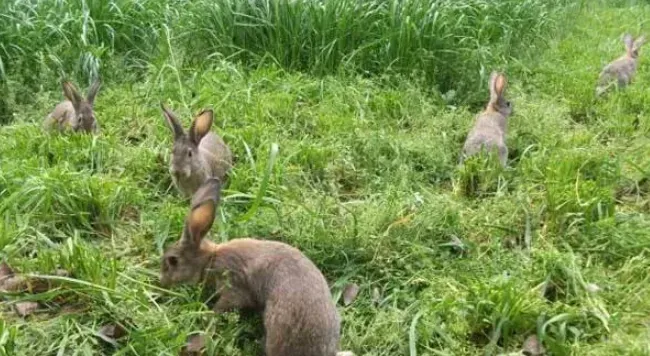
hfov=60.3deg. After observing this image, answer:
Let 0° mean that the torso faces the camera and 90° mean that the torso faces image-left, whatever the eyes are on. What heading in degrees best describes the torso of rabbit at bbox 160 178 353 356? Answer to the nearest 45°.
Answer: approximately 90°

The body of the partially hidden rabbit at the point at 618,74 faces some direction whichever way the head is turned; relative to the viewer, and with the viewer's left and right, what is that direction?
facing to the right of the viewer

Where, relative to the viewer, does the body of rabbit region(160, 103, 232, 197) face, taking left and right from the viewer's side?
facing the viewer and to the left of the viewer

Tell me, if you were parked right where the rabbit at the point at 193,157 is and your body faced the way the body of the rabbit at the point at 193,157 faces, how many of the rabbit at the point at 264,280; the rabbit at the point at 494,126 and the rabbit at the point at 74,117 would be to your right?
1

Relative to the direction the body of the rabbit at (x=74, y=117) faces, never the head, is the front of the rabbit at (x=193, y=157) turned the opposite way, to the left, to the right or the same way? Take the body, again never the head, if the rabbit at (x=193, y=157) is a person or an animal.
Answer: to the right

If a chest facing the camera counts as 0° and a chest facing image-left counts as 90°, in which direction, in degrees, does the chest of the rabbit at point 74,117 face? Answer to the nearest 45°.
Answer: approximately 315°

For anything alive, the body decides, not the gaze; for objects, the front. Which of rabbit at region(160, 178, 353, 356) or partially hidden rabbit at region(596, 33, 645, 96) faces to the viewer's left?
the rabbit

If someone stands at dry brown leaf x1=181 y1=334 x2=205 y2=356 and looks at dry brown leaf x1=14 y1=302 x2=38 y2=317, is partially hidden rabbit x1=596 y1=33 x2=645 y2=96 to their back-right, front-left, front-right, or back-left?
back-right

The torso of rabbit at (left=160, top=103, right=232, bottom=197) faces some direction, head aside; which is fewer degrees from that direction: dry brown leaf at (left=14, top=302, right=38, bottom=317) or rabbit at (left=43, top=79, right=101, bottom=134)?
the dry brown leaf

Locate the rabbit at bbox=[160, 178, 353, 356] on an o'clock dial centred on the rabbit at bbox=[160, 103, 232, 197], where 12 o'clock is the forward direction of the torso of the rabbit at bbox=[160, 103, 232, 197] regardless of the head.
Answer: the rabbit at bbox=[160, 178, 353, 356] is roughly at 10 o'clock from the rabbit at bbox=[160, 103, 232, 197].

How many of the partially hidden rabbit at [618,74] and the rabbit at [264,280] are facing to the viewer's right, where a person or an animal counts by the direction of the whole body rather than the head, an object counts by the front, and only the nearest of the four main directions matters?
1

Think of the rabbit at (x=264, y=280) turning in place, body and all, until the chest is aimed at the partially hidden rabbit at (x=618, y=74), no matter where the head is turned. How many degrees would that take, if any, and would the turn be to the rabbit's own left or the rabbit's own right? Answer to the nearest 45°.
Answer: approximately 135° to the rabbit's own right

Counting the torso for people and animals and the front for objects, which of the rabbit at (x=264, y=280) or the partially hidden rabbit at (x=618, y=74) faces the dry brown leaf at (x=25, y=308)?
the rabbit
